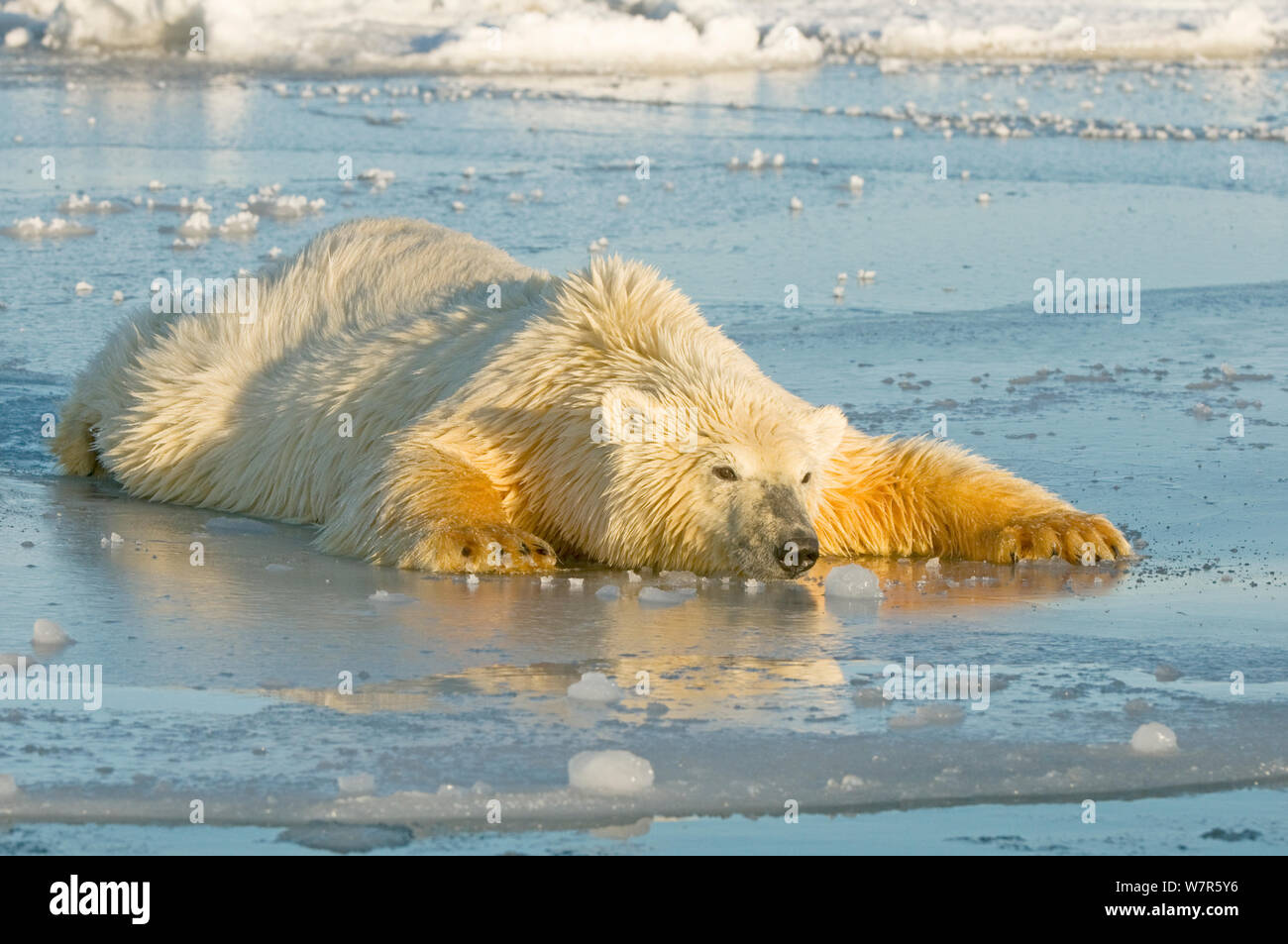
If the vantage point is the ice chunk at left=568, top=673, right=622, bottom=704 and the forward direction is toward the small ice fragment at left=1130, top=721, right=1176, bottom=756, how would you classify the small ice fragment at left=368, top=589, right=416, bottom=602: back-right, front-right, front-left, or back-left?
back-left

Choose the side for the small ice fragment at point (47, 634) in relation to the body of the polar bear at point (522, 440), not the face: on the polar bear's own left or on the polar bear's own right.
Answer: on the polar bear's own right

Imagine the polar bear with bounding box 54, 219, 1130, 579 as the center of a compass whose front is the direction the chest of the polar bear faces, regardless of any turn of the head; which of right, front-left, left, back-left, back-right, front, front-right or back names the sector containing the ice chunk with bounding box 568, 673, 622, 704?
front-right

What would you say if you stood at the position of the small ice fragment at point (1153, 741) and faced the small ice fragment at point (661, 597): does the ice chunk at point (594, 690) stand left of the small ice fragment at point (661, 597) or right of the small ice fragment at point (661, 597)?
left

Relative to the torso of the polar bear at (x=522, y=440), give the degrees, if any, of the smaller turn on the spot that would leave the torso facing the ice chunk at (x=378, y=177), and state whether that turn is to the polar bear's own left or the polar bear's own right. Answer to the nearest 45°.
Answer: approximately 135° to the polar bear's own left

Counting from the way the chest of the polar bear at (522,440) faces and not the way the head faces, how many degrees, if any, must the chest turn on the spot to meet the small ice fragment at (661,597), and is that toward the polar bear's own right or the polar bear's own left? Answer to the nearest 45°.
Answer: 0° — it already faces it

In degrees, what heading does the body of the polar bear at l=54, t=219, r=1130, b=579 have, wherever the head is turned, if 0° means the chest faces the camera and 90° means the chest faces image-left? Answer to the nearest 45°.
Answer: approximately 315°

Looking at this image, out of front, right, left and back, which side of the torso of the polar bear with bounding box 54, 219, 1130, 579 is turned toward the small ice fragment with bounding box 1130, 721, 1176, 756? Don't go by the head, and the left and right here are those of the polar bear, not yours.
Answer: front

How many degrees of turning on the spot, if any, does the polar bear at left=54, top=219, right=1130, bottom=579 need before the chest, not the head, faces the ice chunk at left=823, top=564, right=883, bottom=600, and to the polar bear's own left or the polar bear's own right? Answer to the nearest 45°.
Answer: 0° — it already faces it
